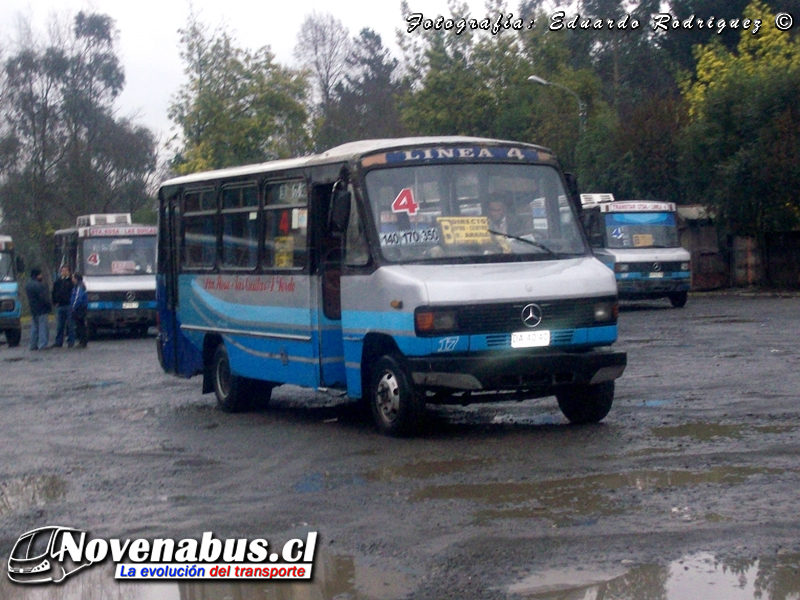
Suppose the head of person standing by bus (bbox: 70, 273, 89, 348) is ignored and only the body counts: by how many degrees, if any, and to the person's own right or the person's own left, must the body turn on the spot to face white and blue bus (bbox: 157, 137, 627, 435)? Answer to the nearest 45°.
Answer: approximately 90° to the person's own left

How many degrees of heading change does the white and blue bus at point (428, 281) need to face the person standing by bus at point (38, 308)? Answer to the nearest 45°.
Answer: approximately 180°

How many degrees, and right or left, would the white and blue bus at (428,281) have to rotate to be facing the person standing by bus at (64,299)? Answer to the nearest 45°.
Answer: approximately 180°

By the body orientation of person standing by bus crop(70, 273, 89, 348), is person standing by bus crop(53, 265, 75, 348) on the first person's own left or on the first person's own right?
on the first person's own right

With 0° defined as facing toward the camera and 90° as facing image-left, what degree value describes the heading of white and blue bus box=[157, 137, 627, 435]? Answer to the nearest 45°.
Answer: approximately 315°

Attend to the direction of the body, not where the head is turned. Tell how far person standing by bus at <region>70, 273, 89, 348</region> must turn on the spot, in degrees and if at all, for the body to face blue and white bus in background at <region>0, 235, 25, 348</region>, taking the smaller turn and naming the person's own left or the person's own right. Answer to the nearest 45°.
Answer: approximately 45° to the person's own right

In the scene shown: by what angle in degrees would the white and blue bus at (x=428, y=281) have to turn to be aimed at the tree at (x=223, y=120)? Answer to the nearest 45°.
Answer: approximately 135° to its left
